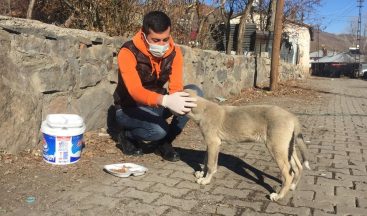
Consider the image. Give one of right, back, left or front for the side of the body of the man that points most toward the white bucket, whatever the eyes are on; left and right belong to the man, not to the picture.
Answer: right

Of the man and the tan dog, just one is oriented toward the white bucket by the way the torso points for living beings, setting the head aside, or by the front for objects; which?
the tan dog

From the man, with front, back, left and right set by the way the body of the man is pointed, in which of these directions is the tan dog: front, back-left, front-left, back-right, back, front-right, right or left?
front

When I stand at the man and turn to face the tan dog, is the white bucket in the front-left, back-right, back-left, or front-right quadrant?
back-right

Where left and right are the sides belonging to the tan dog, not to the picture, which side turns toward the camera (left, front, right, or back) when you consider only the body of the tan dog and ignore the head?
left

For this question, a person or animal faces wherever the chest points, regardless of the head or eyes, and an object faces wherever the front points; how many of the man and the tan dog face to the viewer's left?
1

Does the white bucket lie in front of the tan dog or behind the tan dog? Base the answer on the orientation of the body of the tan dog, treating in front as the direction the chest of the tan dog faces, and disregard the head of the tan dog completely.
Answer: in front

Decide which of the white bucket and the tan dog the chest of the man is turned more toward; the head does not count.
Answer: the tan dog

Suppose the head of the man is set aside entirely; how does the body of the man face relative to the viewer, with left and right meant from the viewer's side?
facing the viewer and to the right of the viewer

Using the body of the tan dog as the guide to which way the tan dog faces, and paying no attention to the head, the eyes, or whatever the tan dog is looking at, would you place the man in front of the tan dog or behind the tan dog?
in front

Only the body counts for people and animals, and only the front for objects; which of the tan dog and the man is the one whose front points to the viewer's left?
the tan dog

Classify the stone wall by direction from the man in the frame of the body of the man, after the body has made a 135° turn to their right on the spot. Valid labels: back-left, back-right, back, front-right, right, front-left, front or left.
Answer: front
